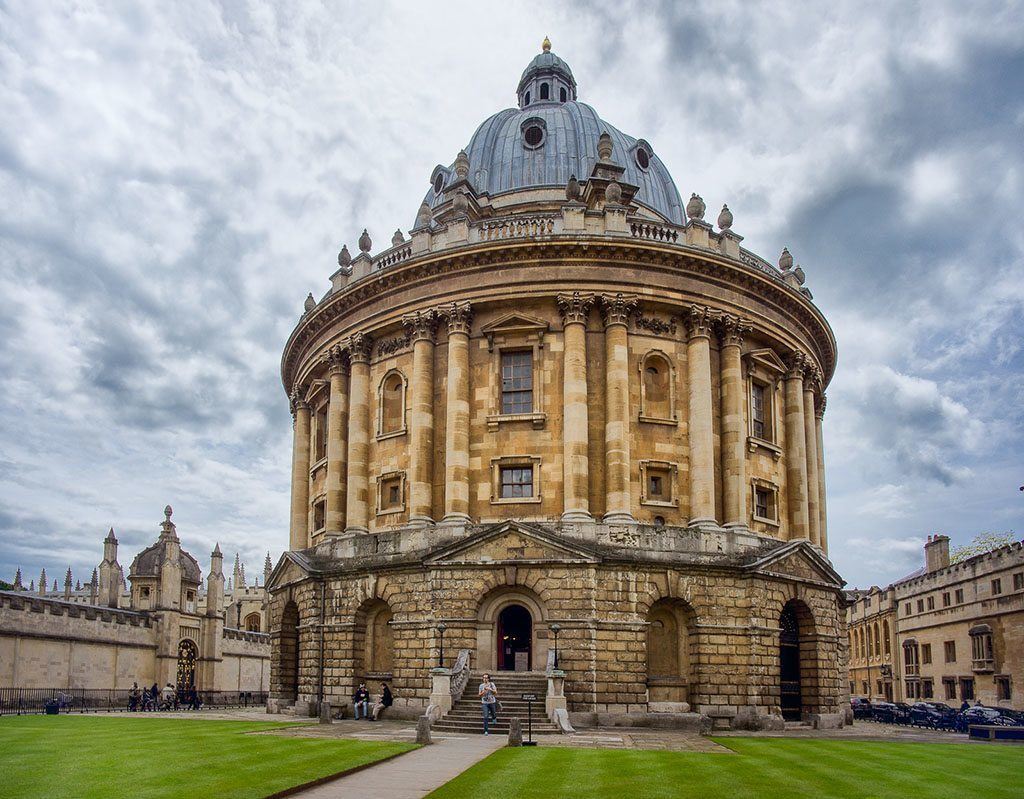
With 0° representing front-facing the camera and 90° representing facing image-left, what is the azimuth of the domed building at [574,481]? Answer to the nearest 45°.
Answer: approximately 0°

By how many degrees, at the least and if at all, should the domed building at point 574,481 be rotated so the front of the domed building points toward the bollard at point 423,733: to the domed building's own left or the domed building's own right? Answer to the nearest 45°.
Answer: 0° — it already faces it
